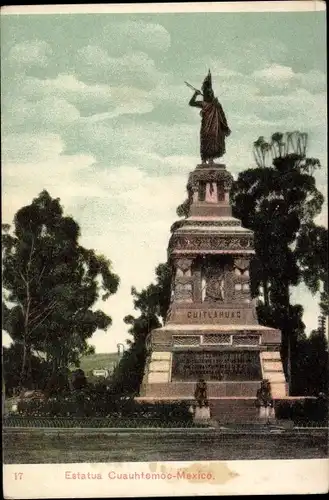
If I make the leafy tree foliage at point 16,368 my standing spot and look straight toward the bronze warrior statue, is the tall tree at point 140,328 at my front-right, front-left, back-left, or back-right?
front-left

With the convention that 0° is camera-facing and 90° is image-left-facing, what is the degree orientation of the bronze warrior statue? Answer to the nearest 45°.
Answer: approximately 45°

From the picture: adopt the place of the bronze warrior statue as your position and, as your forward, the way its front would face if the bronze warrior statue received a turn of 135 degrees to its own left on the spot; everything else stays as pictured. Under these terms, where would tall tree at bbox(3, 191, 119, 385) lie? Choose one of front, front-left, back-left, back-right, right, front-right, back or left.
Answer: back
